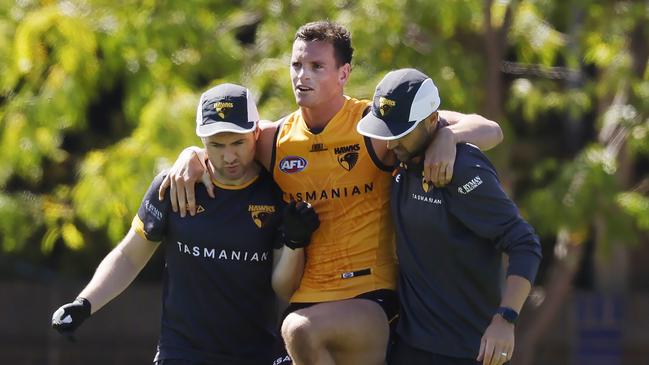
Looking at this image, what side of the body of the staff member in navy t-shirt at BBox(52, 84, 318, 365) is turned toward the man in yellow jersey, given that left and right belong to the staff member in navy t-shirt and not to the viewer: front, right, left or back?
left

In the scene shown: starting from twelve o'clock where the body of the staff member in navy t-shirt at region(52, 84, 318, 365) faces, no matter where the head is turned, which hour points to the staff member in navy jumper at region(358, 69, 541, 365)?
the staff member in navy jumper at region(358, 69, 541, 365) is roughly at 10 o'clock from the staff member in navy t-shirt at region(52, 84, 318, 365).

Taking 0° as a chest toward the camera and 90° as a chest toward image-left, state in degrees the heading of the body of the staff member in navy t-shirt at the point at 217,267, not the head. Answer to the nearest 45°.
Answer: approximately 0°

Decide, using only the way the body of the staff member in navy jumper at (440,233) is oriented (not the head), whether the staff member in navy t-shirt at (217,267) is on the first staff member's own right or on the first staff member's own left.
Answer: on the first staff member's own right

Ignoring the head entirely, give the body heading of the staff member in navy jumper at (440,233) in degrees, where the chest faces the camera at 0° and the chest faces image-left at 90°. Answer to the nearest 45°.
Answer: approximately 45°
